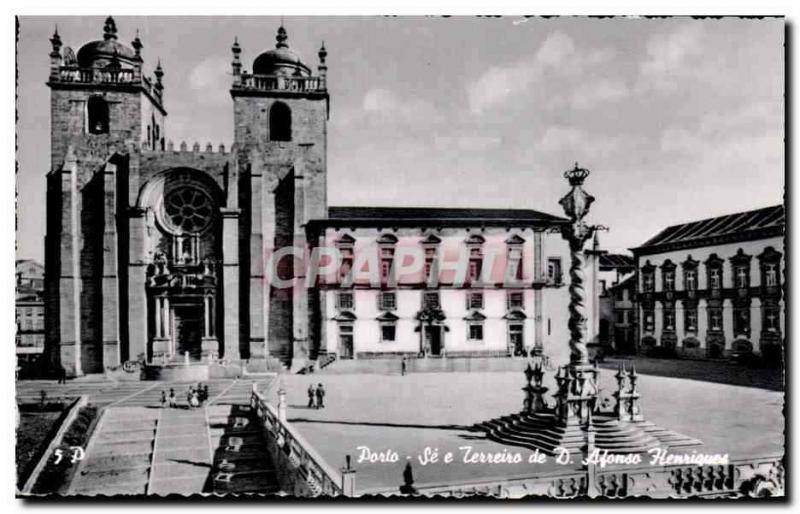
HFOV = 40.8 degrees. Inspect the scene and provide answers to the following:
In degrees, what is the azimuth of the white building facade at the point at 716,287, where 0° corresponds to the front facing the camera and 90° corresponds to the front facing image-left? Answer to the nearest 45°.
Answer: approximately 45°

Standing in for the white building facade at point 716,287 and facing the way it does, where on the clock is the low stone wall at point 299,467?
The low stone wall is roughly at 12 o'clock from the white building facade.
